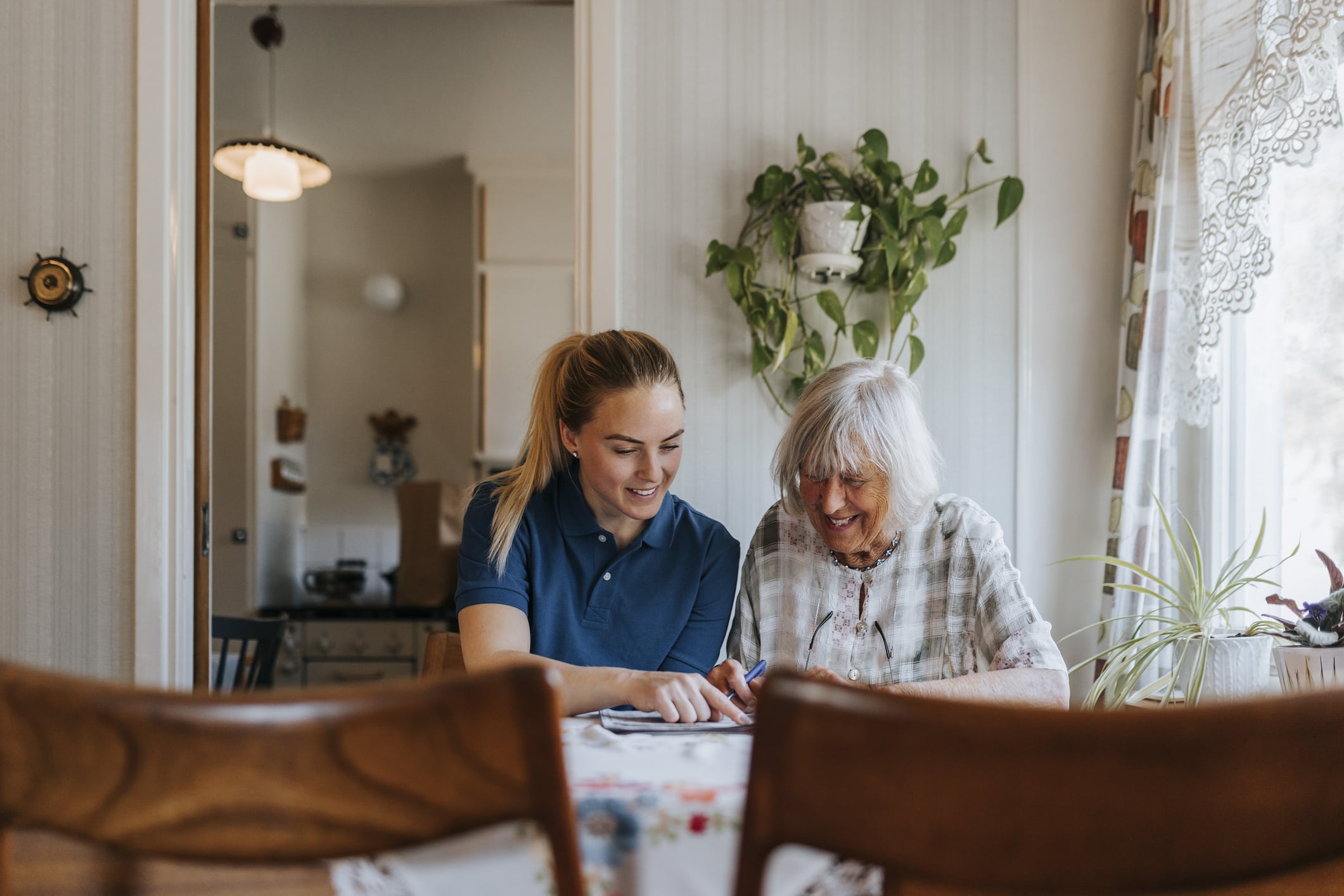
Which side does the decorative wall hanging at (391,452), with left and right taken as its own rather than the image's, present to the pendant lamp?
front

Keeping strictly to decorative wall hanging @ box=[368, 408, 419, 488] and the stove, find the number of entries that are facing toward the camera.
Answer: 2

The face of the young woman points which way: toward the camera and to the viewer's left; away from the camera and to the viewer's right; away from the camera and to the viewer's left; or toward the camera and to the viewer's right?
toward the camera and to the viewer's right

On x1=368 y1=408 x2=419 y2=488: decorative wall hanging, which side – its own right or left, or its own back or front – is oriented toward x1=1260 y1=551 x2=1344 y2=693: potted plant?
front

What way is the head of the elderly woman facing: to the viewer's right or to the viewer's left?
to the viewer's left

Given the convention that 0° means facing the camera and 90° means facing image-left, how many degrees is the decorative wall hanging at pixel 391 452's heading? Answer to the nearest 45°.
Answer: approximately 0°

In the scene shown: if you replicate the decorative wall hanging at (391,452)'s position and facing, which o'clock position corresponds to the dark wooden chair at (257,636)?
The dark wooden chair is roughly at 12 o'clock from the decorative wall hanging.

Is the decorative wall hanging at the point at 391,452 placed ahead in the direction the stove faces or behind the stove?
behind
